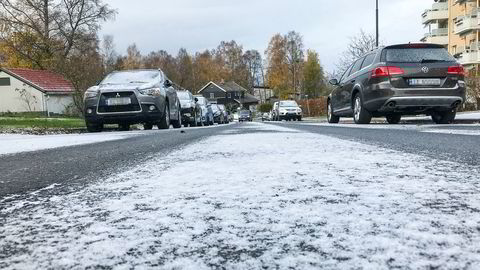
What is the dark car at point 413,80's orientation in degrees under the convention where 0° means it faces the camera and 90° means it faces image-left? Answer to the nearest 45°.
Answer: approximately 135°

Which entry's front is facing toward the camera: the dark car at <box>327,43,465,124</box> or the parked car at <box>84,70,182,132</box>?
the parked car

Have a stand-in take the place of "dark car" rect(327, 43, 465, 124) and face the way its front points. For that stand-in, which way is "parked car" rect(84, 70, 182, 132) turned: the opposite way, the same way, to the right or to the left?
the opposite way

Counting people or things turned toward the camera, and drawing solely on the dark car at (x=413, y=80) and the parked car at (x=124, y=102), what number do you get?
1

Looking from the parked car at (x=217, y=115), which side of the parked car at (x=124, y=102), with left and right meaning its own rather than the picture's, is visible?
back

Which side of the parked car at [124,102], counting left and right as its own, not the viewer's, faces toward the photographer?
front

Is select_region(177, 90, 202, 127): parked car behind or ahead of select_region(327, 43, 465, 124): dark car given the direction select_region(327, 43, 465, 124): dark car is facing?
ahead

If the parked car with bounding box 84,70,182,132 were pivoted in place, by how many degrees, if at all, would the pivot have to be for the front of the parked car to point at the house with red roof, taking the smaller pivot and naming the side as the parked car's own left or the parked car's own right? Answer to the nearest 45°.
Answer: approximately 180°

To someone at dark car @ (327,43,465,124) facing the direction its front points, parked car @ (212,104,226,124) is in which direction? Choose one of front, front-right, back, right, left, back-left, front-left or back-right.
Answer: front
